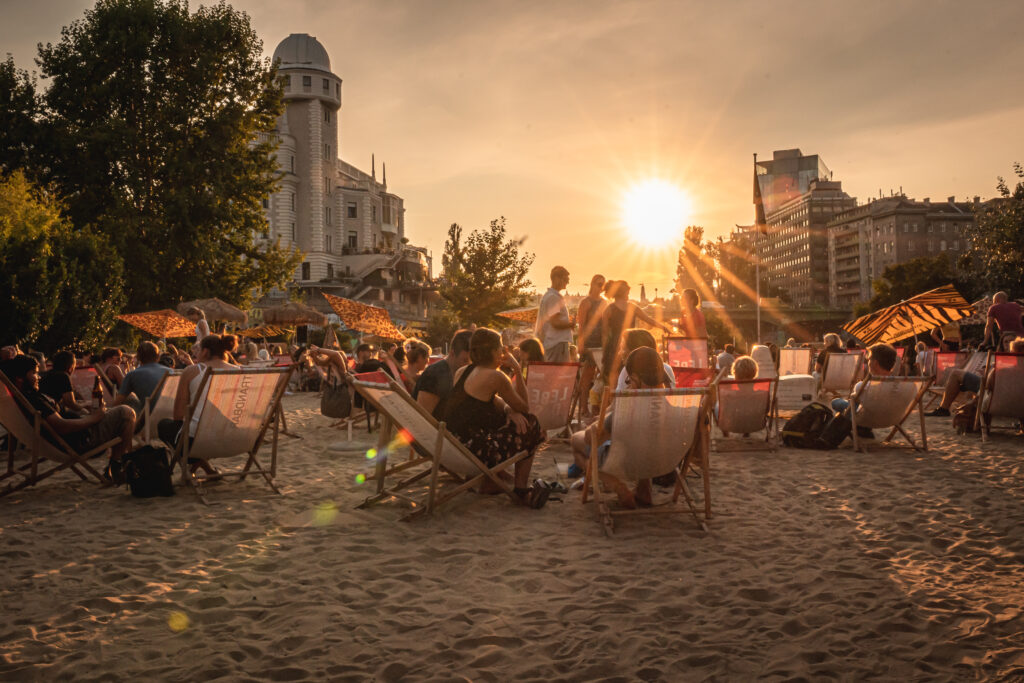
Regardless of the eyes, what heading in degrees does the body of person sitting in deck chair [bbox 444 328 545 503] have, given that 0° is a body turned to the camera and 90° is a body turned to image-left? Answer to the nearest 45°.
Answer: approximately 225°

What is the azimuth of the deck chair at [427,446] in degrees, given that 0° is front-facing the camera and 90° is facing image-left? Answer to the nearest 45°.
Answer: approximately 225°

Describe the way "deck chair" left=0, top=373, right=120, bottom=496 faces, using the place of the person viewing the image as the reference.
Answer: facing away from the viewer and to the right of the viewer

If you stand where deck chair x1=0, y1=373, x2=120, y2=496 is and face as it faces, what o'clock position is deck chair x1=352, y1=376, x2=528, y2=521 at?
deck chair x1=352, y1=376, x2=528, y2=521 is roughly at 3 o'clock from deck chair x1=0, y1=373, x2=120, y2=496.

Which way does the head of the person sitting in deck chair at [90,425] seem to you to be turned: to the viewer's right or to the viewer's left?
to the viewer's right

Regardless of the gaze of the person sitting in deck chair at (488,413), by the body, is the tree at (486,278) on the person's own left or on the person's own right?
on the person's own left

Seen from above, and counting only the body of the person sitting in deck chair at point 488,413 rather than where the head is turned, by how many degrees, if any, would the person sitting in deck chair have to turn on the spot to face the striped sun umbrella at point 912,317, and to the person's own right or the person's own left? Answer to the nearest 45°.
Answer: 0° — they already face it
